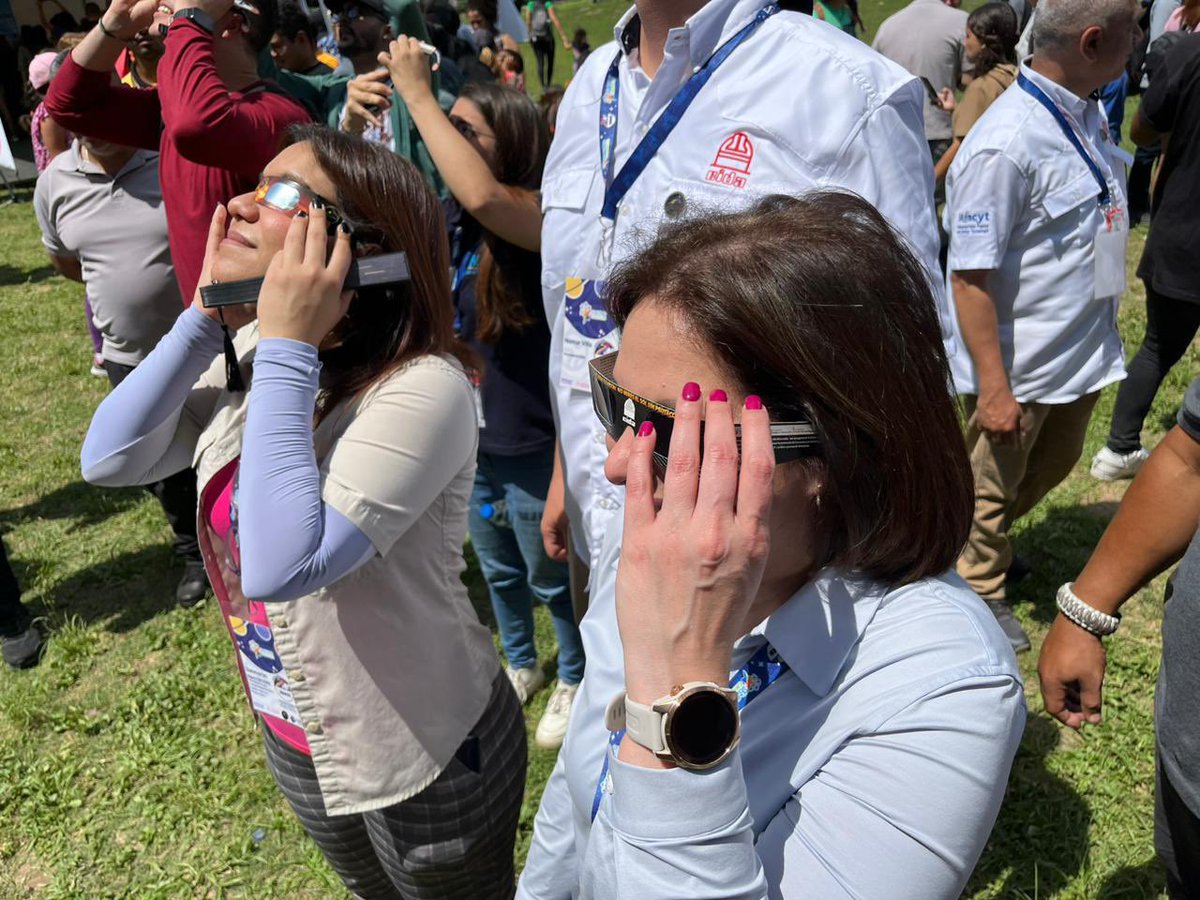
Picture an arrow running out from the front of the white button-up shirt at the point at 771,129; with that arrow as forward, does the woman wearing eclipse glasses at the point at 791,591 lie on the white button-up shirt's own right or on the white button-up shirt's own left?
on the white button-up shirt's own left

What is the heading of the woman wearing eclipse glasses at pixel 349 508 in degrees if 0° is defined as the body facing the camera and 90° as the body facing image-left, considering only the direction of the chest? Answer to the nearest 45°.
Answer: approximately 45°

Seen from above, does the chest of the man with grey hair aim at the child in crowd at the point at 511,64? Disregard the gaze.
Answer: no

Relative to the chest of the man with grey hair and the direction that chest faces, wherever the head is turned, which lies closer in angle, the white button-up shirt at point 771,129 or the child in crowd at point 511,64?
the white button-up shirt

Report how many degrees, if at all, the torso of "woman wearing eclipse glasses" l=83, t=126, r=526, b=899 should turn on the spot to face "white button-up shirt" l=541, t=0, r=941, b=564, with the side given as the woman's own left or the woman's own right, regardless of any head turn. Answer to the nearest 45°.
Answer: approximately 135° to the woman's own left

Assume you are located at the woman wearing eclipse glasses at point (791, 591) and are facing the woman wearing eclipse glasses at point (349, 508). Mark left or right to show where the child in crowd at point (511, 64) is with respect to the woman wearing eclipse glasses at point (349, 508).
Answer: right

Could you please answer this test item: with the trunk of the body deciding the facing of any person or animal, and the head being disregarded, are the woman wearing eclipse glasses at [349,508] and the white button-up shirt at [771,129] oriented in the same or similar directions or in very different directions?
same or similar directions

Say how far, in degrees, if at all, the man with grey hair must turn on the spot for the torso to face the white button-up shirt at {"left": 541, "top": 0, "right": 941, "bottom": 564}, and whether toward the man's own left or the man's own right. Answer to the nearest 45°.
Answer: approximately 45° to the man's own right

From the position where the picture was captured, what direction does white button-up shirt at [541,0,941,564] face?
facing the viewer and to the left of the viewer

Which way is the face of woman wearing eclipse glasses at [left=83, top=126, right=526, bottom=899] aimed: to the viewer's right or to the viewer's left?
to the viewer's left

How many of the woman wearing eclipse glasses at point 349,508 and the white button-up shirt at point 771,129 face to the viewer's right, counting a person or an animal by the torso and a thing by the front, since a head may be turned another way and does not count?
0
